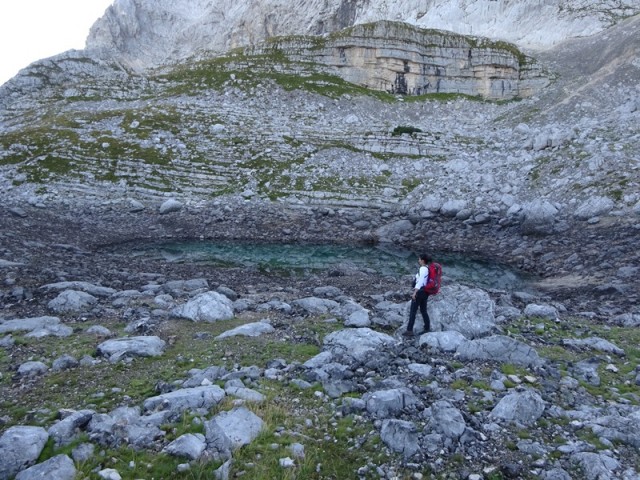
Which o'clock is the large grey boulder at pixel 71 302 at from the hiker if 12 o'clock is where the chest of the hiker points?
The large grey boulder is roughly at 12 o'clock from the hiker.

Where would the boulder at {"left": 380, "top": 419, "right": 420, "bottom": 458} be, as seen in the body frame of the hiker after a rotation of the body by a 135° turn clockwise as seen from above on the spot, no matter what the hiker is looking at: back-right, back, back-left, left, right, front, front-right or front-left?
back-right

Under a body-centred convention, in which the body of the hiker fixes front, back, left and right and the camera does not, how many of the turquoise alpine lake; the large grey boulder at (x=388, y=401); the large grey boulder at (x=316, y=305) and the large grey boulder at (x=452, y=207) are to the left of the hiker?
1

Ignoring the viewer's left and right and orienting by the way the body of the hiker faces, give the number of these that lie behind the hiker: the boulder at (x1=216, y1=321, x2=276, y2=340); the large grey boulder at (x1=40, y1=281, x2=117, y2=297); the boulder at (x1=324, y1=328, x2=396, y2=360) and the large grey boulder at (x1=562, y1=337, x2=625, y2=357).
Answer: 1

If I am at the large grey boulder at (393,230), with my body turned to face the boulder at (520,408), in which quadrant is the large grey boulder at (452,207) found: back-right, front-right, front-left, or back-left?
back-left

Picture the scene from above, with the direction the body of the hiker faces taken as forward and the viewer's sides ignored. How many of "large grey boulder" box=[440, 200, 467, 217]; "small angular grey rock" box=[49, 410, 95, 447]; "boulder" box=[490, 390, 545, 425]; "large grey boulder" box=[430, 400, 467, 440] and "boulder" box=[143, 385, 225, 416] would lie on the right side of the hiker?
1

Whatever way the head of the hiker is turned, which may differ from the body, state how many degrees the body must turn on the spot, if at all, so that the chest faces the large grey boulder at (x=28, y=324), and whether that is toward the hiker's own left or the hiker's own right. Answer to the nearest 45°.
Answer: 0° — they already face it

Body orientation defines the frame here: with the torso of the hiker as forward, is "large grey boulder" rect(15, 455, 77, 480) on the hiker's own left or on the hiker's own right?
on the hiker's own left

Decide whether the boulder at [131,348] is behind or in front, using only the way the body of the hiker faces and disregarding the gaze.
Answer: in front

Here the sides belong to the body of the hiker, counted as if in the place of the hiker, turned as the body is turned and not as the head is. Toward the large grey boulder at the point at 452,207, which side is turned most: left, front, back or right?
right

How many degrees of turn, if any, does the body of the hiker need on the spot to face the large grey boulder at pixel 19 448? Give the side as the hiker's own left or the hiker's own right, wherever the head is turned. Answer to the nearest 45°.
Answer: approximately 45° to the hiker's own left

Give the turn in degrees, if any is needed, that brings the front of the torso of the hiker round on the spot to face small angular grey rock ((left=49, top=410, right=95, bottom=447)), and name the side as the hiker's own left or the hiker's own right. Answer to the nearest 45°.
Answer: approximately 45° to the hiker's own left

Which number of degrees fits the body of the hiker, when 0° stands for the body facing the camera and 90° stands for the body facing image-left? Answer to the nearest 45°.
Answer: approximately 90°

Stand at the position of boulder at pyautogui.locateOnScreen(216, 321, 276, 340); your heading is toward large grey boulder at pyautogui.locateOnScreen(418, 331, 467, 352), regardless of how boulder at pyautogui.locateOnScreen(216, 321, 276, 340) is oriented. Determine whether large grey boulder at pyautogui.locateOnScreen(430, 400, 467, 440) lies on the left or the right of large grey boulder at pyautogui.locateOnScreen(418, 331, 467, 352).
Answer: right

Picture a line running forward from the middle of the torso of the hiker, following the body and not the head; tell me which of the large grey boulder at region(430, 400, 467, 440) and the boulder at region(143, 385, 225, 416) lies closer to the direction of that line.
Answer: the boulder
